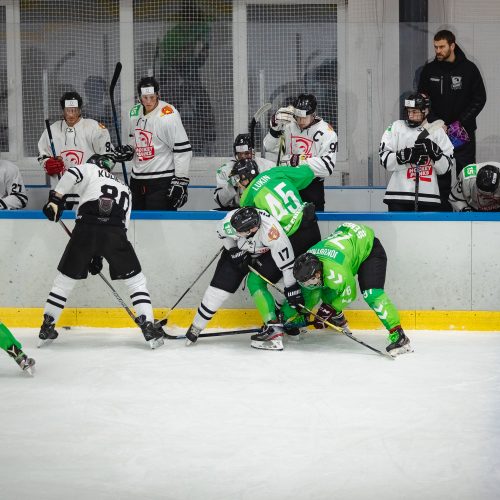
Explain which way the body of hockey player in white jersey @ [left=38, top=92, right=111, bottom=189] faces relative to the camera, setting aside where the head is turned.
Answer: toward the camera

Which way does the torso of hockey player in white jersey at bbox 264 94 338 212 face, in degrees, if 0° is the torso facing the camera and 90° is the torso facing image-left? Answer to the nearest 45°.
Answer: approximately 45°

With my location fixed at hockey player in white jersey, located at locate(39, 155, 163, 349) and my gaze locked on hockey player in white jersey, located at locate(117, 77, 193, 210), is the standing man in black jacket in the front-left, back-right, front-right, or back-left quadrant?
front-right

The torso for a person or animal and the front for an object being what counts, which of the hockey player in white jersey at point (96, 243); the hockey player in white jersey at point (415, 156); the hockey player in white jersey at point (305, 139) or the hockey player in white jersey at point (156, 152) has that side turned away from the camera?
the hockey player in white jersey at point (96, 243)

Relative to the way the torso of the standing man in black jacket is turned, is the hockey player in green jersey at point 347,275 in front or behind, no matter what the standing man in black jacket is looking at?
in front

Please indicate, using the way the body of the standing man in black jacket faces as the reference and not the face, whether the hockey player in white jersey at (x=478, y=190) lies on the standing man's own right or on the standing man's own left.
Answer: on the standing man's own left

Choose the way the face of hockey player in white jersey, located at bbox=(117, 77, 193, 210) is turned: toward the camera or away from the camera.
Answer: toward the camera

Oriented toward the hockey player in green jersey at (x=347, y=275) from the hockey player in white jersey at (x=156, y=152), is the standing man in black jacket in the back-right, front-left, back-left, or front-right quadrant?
front-left

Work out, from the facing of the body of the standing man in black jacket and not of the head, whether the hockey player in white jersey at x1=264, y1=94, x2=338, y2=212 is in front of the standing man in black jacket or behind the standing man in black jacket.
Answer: in front

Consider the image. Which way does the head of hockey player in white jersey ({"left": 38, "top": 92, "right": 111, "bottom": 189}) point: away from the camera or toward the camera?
toward the camera

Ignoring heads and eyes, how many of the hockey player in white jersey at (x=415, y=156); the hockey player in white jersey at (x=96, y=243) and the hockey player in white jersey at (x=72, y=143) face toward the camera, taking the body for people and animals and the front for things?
2

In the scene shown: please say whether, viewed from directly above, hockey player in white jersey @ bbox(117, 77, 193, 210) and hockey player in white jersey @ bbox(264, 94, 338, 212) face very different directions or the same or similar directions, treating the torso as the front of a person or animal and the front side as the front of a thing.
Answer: same or similar directions

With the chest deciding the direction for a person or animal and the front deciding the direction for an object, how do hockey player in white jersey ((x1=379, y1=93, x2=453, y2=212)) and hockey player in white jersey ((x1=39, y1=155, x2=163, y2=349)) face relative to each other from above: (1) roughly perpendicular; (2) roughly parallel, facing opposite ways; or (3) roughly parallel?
roughly parallel, facing opposite ways

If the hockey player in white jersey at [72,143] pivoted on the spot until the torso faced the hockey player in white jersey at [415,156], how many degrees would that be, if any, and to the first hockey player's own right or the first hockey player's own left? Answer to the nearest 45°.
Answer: approximately 45° to the first hockey player's own left

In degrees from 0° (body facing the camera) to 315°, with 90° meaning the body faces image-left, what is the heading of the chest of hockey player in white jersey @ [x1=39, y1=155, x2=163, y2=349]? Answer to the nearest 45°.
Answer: approximately 180°

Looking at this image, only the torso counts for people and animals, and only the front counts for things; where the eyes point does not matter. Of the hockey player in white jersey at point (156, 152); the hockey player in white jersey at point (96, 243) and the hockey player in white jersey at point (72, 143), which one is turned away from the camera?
the hockey player in white jersey at point (96, 243)

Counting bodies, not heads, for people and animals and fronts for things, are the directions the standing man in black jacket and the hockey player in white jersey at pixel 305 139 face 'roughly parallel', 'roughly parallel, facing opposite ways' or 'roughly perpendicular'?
roughly parallel

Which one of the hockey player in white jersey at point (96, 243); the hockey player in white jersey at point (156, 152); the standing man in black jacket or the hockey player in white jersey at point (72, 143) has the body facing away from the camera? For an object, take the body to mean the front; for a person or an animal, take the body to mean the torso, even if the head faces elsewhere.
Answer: the hockey player in white jersey at point (96, 243)
